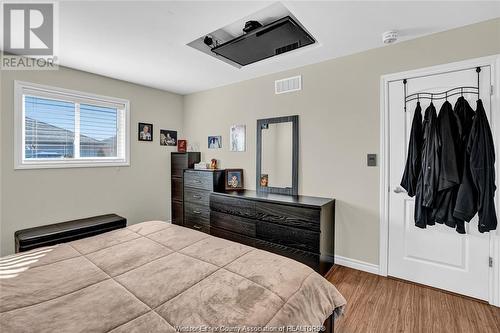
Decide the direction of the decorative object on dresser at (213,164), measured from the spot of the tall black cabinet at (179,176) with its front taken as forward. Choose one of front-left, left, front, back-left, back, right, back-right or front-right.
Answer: left

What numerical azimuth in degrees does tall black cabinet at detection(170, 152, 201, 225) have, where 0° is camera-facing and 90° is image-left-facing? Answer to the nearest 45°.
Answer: approximately 45°

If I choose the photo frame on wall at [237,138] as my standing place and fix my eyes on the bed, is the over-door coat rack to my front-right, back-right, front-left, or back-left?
front-left

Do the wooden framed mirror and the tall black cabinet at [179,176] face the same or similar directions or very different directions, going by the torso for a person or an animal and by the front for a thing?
same or similar directions

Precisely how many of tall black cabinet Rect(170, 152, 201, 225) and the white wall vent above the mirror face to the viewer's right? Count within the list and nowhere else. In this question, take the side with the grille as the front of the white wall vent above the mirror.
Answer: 0

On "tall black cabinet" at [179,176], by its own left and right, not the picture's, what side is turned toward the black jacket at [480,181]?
left

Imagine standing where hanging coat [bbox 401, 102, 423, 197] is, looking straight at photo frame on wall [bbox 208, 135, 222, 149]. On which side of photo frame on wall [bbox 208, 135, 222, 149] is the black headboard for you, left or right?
left

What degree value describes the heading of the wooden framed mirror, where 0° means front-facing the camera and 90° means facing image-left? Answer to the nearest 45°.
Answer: approximately 45°

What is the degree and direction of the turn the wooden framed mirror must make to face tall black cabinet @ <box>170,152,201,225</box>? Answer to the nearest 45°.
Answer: approximately 90° to its right

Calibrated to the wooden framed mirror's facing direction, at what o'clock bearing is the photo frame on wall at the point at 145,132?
The photo frame on wall is roughly at 2 o'clock from the wooden framed mirror.

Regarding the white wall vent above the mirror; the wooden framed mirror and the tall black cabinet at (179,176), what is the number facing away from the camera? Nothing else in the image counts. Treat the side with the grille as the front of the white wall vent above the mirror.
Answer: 0
